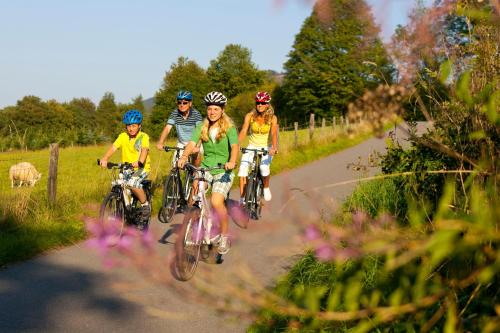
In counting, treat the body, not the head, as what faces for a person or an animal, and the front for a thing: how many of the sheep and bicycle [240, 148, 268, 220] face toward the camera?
1

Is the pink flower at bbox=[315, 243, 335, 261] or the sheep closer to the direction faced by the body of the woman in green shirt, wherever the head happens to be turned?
the pink flower

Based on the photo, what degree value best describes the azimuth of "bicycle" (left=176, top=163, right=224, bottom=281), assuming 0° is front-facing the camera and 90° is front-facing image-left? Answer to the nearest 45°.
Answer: approximately 45°

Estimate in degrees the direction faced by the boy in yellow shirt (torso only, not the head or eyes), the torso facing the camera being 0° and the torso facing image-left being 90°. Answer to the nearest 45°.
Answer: approximately 45°

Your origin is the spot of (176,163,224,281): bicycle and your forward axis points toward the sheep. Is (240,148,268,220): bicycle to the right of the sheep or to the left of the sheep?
right
